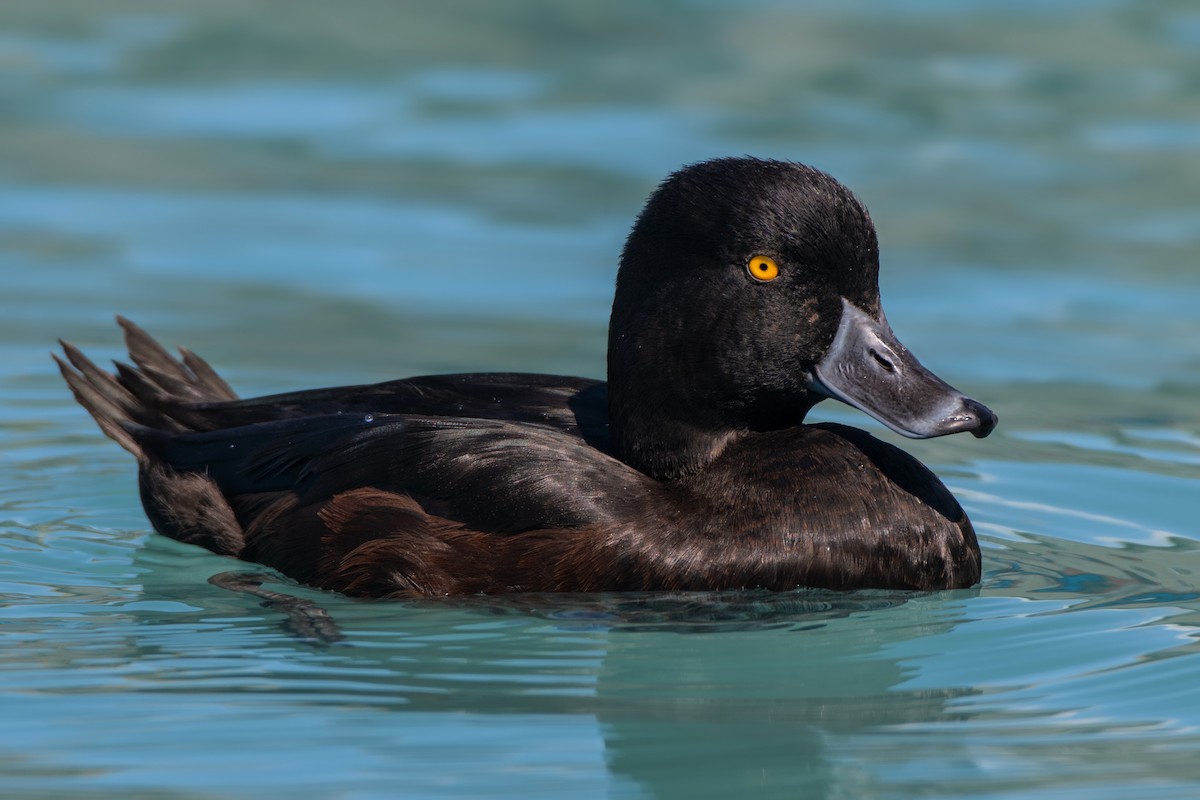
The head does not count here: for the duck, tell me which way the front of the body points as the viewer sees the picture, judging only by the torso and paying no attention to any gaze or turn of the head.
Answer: to the viewer's right
